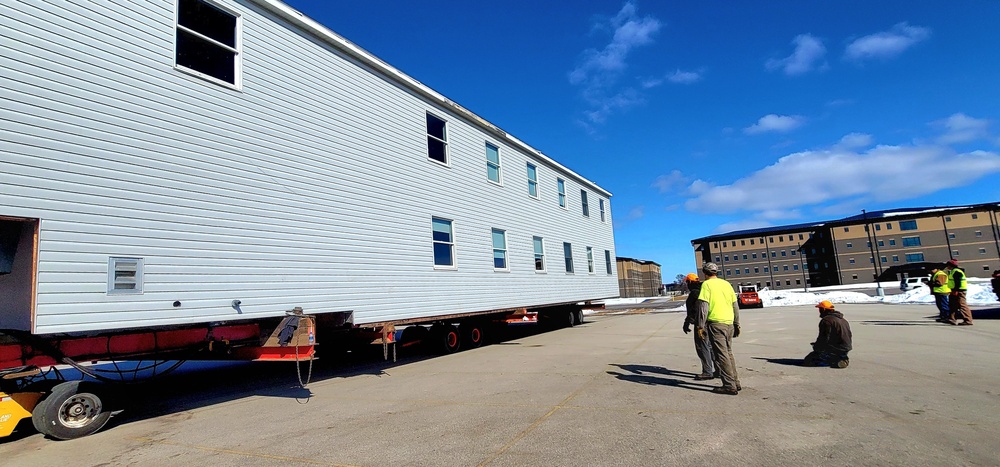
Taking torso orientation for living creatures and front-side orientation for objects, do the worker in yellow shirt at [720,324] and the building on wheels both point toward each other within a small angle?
no

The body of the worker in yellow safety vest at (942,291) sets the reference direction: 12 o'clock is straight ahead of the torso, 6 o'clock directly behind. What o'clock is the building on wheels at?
The building on wheels is roughly at 10 o'clock from the worker in yellow safety vest.

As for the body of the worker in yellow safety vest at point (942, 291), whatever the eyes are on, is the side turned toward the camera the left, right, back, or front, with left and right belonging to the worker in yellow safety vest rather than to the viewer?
left

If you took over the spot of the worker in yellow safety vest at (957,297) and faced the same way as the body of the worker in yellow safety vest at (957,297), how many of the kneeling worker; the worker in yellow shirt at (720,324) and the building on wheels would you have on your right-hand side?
0

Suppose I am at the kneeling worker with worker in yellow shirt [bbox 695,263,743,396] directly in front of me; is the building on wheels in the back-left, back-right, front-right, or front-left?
front-right

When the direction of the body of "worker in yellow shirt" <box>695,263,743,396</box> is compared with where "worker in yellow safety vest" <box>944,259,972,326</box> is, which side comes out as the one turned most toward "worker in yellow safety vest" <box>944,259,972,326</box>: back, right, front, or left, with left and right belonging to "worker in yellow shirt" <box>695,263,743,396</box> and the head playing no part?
right

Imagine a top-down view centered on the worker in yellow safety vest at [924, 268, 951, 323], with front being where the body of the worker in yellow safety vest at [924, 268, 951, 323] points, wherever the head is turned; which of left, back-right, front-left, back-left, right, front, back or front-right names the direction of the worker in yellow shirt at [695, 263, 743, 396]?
left

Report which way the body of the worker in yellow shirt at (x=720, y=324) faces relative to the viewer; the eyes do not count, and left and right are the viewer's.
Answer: facing away from the viewer and to the left of the viewer

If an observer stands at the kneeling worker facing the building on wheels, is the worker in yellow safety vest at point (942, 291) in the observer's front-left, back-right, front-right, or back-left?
back-right

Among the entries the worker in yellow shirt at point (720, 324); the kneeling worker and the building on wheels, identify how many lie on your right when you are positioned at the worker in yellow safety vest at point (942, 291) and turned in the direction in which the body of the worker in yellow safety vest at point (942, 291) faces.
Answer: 0

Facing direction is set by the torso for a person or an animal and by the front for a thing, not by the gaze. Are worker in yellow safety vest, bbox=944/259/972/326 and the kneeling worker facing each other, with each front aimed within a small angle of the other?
no

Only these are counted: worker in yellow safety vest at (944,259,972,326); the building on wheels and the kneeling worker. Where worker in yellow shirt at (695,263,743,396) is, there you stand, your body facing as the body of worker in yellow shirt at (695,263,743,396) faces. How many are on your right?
2

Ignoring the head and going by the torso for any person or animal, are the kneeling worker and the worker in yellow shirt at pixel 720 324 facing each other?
no

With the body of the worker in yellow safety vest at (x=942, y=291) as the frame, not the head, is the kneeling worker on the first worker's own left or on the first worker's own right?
on the first worker's own left

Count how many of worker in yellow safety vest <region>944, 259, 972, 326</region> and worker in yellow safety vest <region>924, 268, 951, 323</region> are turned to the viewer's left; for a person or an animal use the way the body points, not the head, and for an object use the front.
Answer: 2

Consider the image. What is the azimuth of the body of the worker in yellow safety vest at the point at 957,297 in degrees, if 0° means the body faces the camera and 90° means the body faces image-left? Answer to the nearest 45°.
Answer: approximately 90°

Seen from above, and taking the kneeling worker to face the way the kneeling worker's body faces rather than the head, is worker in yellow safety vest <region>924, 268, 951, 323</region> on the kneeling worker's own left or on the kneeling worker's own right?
on the kneeling worker's own right
